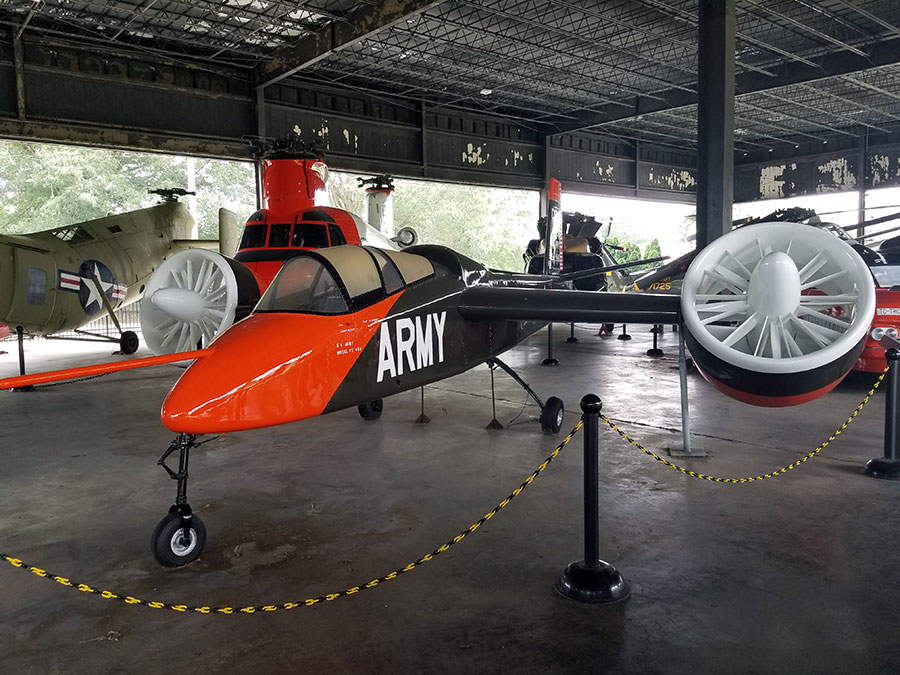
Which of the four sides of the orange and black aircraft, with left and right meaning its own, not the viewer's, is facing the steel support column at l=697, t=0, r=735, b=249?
back

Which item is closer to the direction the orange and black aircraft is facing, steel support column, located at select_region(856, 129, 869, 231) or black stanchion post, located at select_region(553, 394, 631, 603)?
the black stanchion post

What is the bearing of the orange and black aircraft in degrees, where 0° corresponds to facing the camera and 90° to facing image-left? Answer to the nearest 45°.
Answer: approximately 45°

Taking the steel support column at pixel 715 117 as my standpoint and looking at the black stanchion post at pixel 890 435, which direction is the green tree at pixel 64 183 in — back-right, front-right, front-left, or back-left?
back-right

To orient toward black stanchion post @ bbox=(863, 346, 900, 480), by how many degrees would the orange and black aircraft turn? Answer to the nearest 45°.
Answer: approximately 135° to its left

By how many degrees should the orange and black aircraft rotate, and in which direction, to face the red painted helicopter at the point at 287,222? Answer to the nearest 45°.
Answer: approximately 135° to its right

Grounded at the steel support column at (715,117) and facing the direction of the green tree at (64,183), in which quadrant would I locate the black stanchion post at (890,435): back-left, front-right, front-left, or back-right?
back-left

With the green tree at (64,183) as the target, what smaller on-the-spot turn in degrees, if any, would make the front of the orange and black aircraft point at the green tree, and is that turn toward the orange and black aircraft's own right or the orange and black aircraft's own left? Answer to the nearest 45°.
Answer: approximately 90° to the orange and black aircraft's own right

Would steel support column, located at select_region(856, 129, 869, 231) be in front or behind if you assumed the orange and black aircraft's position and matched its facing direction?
behind
